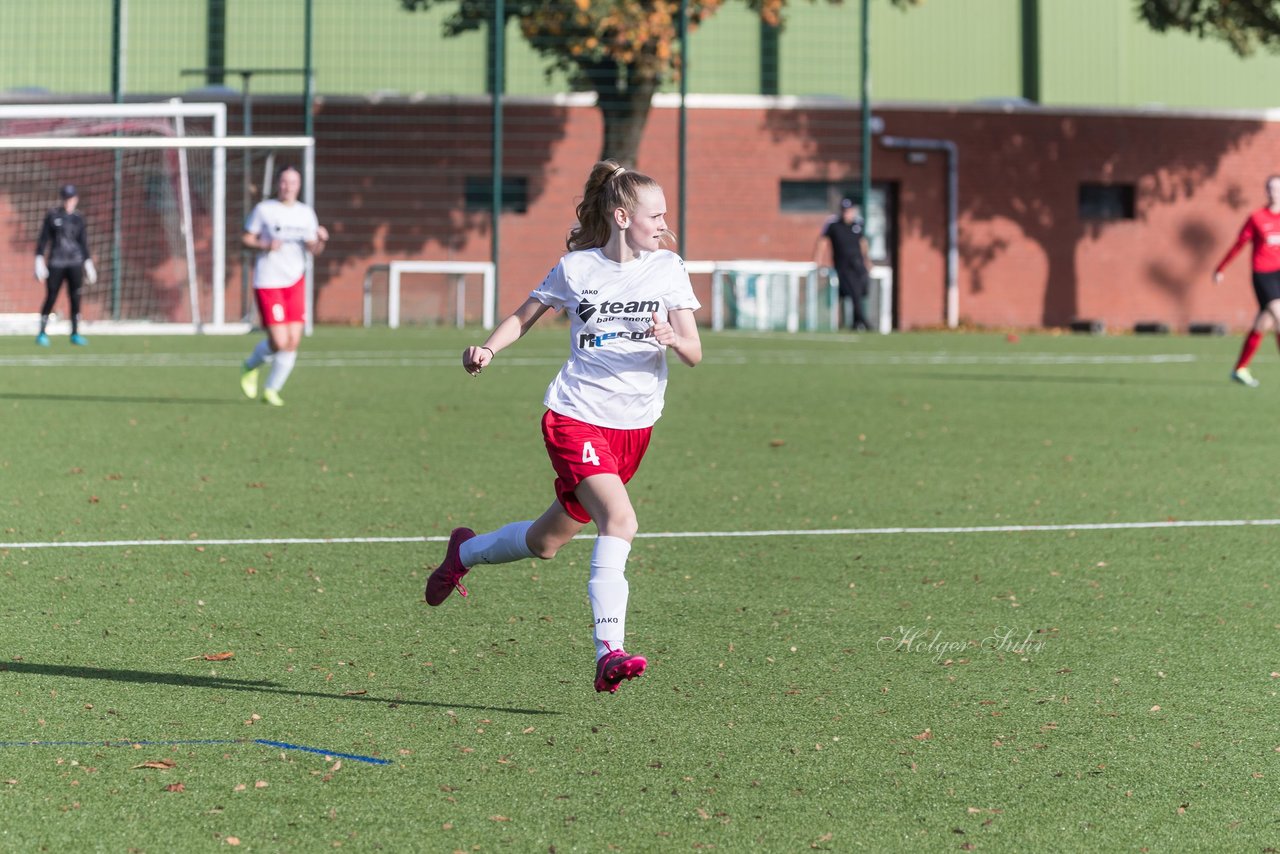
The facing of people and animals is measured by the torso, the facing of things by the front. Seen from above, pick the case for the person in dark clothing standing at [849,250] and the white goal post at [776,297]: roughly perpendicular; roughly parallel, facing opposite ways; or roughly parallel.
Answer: roughly parallel

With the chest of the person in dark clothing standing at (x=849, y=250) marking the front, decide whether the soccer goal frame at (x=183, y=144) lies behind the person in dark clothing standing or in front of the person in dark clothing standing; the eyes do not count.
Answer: in front

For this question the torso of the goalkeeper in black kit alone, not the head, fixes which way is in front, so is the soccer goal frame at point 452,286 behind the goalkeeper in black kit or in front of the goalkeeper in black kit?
behind

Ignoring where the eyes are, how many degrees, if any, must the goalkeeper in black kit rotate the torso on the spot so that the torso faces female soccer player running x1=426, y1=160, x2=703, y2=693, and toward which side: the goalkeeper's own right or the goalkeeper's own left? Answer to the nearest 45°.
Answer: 0° — they already face them

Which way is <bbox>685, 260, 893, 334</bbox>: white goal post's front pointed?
toward the camera

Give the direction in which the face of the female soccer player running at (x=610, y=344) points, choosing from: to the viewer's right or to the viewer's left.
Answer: to the viewer's right

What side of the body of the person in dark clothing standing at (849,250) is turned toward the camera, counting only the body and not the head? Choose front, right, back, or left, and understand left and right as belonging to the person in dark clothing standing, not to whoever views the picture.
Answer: front

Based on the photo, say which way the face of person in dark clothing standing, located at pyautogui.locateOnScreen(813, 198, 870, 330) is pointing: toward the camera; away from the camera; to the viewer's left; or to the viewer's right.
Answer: toward the camera

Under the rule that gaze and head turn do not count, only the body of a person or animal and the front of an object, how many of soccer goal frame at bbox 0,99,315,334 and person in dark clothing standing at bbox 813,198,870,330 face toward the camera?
2

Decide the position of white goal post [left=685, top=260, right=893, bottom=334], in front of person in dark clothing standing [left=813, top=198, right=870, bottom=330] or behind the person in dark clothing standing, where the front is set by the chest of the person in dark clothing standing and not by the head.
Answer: behind

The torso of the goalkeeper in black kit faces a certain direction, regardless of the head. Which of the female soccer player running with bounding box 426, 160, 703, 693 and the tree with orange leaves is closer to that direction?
the female soccer player running

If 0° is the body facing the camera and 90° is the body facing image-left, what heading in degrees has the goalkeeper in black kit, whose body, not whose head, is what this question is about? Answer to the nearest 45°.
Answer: approximately 0°
